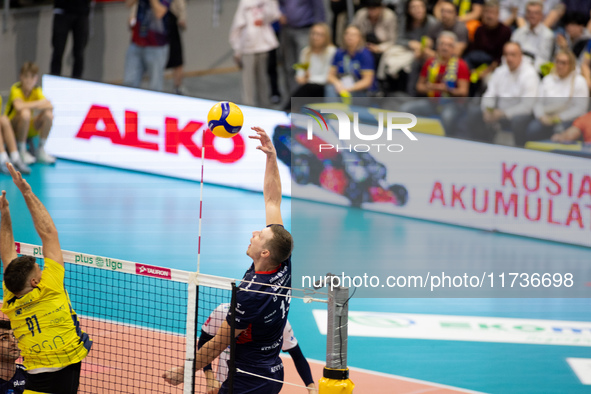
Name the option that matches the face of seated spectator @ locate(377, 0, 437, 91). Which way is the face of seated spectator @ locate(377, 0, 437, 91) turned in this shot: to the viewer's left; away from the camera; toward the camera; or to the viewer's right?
toward the camera

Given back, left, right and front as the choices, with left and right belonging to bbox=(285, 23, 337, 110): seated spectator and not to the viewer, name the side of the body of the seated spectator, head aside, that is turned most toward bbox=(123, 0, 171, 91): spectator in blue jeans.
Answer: right

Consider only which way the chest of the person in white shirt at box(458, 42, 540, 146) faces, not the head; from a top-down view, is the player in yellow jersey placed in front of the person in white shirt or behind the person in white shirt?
in front

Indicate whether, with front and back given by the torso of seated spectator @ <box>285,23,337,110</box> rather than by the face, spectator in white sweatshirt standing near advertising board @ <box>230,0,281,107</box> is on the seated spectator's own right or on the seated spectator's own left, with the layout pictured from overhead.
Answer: on the seated spectator's own right

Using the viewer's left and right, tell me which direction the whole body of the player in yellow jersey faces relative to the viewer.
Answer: facing away from the viewer and to the right of the viewer

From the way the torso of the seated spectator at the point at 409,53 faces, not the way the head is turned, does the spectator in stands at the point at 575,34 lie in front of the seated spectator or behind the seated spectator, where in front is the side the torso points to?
behind

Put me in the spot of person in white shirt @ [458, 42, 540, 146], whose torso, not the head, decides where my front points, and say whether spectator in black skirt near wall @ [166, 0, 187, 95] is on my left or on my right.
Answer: on my right

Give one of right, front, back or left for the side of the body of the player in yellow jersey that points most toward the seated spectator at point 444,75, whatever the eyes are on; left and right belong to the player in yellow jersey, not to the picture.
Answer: front

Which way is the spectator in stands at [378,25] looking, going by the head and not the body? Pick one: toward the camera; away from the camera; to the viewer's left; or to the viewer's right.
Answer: toward the camera

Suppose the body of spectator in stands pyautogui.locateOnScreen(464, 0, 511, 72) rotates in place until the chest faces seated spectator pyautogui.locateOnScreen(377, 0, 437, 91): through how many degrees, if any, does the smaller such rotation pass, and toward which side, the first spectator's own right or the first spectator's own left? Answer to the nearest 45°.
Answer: approximately 45° to the first spectator's own right

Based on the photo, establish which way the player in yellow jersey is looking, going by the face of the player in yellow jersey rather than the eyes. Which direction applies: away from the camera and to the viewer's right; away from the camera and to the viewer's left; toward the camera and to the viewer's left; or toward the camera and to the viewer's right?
away from the camera and to the viewer's right

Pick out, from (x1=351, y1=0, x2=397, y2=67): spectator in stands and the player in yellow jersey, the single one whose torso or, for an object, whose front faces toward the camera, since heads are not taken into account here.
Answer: the spectator in stands

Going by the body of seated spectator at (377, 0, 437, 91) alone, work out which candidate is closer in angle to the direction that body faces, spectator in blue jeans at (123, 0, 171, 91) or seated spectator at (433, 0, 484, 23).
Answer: the spectator in blue jeans

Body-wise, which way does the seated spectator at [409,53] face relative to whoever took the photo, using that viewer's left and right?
facing the viewer and to the left of the viewer

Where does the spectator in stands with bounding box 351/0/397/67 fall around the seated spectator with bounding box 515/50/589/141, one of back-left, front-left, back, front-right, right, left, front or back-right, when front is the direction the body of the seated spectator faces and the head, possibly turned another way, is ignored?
right

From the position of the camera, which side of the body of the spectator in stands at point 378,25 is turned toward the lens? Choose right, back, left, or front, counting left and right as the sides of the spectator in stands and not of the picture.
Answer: front

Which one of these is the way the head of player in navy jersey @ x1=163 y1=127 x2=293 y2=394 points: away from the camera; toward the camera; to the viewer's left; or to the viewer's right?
to the viewer's left

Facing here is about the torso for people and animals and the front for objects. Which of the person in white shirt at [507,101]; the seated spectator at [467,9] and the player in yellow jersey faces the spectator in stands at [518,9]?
the player in yellow jersey
